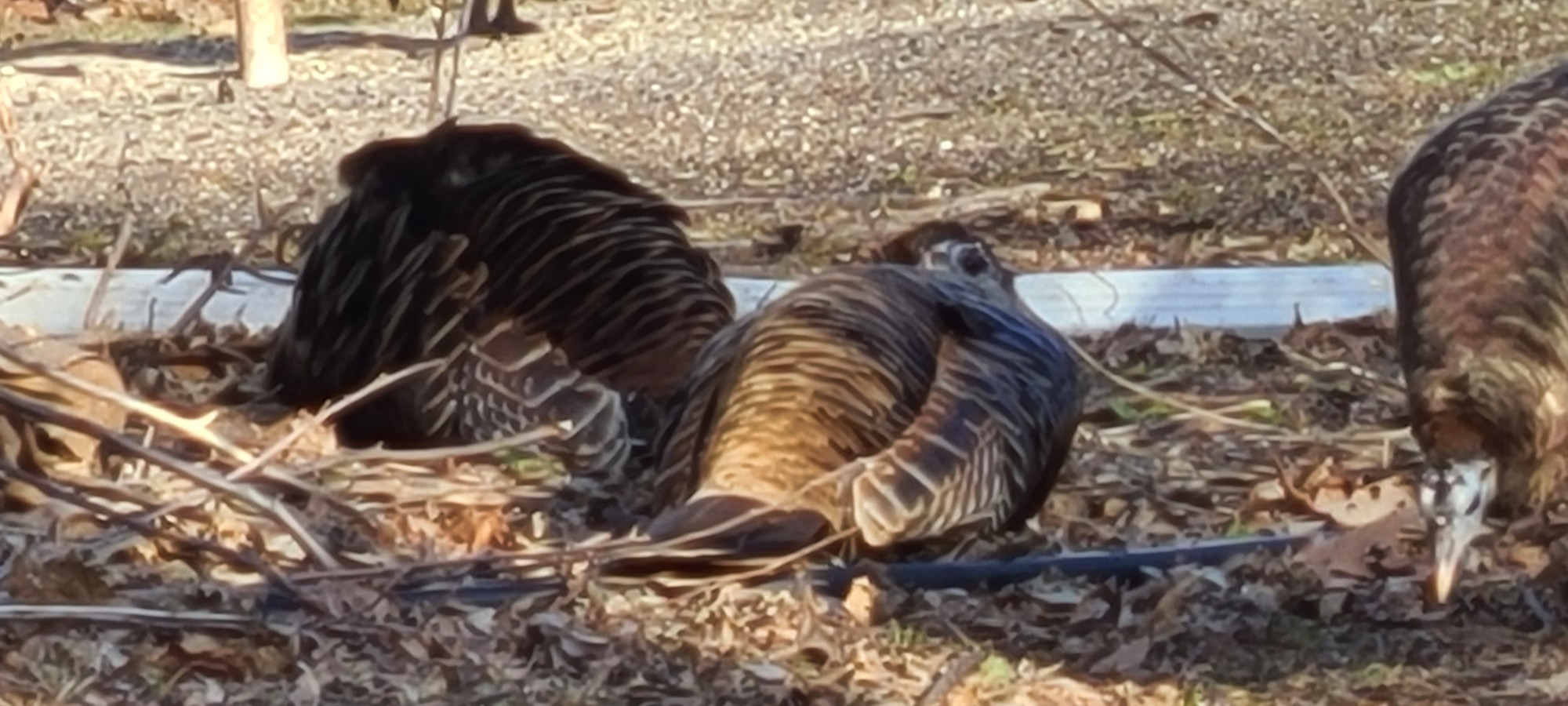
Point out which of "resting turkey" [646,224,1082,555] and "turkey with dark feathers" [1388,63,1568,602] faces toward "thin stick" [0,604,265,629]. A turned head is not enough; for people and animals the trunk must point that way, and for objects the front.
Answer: the turkey with dark feathers

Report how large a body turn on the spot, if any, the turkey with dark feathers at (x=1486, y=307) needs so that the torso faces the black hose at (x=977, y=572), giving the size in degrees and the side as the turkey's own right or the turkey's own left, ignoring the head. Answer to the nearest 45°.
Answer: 0° — it already faces it

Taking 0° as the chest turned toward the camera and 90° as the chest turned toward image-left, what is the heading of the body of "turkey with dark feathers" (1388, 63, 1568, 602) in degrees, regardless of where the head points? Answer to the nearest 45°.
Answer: approximately 45°

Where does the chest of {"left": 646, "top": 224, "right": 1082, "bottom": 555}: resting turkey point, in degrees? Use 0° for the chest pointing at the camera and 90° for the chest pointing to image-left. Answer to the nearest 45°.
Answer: approximately 225°

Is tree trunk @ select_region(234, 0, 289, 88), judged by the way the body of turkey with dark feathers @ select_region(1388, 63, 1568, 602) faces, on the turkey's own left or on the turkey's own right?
on the turkey's own right

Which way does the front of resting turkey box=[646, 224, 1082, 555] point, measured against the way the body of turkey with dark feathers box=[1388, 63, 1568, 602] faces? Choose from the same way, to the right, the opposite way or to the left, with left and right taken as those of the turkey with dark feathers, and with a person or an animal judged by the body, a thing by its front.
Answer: the opposite way

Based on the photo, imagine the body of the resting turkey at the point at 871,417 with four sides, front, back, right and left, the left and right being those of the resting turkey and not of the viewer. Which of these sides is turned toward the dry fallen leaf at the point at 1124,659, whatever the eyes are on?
right
